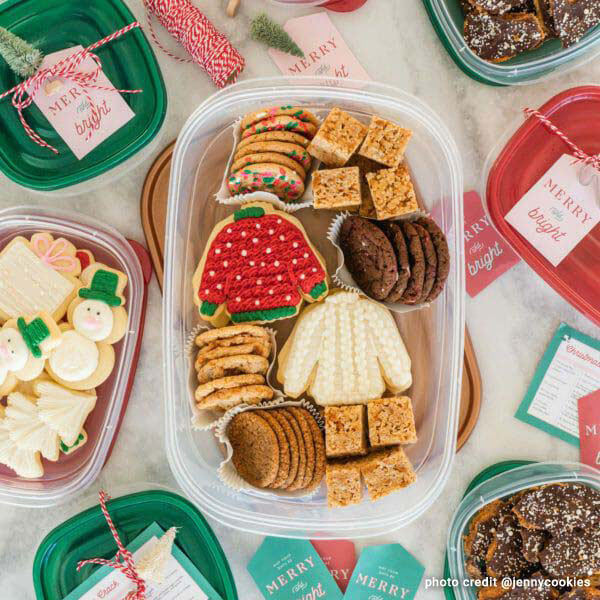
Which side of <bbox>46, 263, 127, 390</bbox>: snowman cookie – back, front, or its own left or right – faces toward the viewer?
front

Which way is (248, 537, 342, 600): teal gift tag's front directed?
toward the camera

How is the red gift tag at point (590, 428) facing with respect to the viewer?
toward the camera

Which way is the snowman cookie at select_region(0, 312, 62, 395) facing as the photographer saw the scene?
facing the viewer

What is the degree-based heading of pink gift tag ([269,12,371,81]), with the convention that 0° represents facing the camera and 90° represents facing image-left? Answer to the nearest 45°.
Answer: approximately 0°

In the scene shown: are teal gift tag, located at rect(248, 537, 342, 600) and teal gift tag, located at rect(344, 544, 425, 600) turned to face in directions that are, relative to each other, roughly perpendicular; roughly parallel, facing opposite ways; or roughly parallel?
roughly parallel
